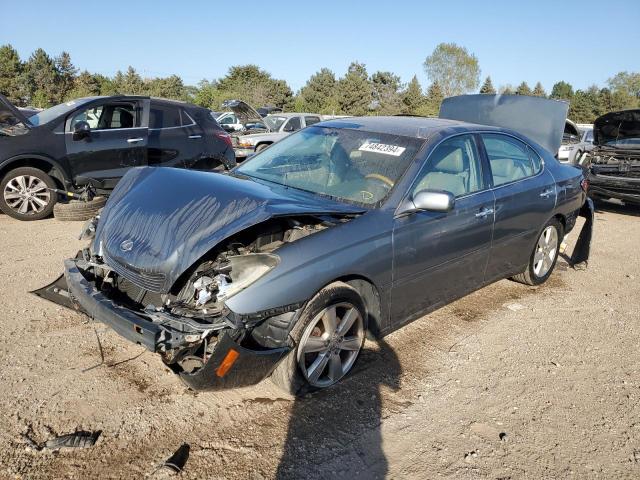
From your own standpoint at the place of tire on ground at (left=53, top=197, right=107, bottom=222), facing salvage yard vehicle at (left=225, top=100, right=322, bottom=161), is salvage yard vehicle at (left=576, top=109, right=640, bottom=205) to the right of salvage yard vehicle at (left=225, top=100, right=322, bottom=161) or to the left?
right

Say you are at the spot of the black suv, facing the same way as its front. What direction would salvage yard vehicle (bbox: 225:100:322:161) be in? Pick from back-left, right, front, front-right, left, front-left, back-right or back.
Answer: back-right

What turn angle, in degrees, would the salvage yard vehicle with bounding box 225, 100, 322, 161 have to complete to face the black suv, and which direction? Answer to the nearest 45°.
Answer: approximately 45° to its left

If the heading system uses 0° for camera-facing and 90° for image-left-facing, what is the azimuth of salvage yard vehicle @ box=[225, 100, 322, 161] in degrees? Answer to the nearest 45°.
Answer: approximately 45°

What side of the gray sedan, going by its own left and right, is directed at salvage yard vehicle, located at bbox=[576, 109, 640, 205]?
back

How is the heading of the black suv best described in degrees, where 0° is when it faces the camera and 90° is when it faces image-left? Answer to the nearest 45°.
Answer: approximately 90°

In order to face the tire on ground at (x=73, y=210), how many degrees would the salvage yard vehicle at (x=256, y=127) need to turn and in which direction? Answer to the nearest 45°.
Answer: approximately 45° to its left

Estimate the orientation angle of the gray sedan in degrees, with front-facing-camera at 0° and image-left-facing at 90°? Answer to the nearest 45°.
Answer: approximately 45°
